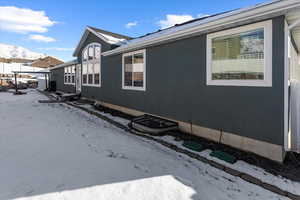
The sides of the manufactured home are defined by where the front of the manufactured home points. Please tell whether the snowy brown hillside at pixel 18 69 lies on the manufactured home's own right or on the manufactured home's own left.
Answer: on the manufactured home's own right

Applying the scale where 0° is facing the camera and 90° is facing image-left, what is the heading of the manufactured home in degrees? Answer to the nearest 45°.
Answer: approximately 45°
